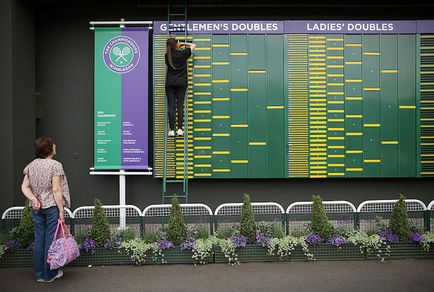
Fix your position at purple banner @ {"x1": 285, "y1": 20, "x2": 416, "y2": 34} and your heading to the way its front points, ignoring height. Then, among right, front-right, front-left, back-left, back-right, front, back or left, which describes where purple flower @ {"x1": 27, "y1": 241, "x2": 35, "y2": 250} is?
front-right

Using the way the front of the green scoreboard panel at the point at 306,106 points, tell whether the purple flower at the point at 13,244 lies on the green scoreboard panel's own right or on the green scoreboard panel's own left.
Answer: on the green scoreboard panel's own right

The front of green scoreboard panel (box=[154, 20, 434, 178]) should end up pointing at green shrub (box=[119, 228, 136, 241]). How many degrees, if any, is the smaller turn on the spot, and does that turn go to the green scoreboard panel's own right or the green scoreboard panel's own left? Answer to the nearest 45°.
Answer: approximately 45° to the green scoreboard panel's own right

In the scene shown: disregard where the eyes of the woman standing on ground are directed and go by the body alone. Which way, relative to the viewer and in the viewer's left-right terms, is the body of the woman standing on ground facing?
facing away from the viewer and to the right of the viewer

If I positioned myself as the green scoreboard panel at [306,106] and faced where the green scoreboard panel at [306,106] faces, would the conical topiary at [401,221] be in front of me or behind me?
in front

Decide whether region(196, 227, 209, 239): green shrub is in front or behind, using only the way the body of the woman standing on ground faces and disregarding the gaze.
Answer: in front

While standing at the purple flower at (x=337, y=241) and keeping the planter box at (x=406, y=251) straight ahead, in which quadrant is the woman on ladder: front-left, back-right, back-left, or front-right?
back-left

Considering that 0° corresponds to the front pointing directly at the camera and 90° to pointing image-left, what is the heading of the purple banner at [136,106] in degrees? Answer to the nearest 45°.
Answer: approximately 0°

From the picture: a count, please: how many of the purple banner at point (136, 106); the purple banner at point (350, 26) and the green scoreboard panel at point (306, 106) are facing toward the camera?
3

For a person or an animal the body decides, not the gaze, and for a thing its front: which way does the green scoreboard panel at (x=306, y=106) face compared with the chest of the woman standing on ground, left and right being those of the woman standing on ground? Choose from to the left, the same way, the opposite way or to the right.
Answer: the opposite way

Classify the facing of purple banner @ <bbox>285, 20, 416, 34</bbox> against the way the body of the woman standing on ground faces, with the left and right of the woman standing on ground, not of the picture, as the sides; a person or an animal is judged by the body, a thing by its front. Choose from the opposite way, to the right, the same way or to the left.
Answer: the opposite way

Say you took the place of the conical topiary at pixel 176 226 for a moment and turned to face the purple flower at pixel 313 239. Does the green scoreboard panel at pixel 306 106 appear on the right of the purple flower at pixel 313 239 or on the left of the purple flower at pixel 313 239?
left

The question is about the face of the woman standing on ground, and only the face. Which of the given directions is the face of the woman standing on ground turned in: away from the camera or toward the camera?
away from the camera
